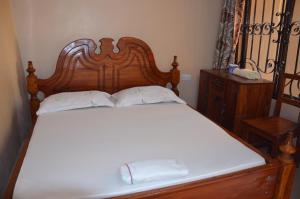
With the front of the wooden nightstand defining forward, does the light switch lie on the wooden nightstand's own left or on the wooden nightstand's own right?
on the wooden nightstand's own right

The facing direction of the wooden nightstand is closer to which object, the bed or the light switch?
the bed

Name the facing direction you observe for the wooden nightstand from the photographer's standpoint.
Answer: facing the viewer and to the left of the viewer

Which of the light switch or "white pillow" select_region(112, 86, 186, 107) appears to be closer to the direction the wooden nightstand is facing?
the white pillow

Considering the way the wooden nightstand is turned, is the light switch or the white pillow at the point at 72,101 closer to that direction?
the white pillow
